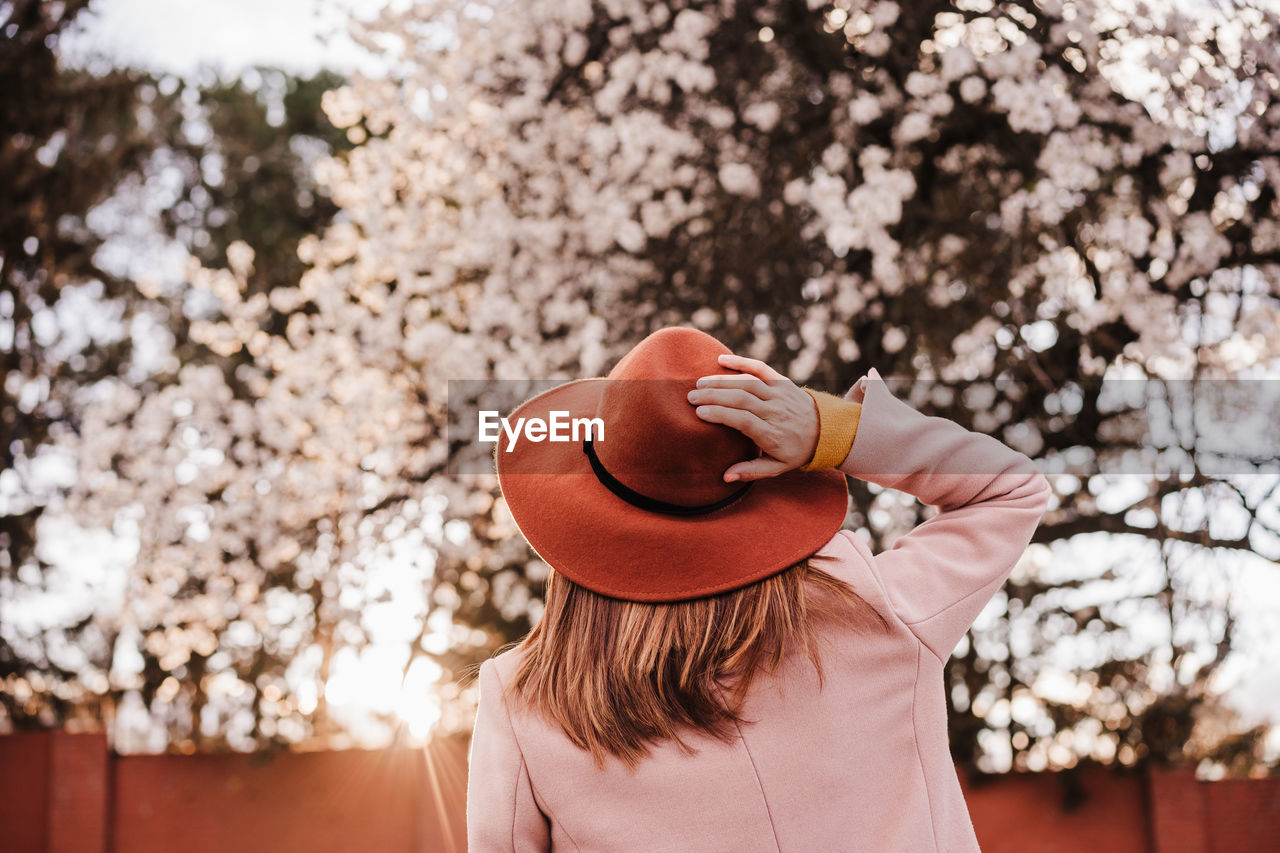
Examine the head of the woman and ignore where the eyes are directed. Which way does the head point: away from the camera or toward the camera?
away from the camera

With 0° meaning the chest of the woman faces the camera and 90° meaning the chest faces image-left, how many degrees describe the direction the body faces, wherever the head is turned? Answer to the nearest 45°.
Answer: approximately 180°

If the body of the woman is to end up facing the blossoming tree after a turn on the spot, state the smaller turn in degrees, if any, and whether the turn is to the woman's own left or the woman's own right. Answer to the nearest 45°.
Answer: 0° — they already face it

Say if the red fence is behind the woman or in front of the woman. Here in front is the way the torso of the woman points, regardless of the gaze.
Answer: in front
